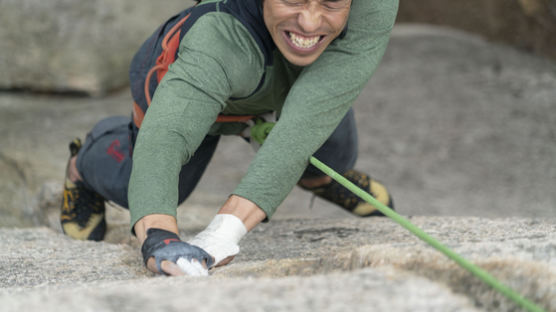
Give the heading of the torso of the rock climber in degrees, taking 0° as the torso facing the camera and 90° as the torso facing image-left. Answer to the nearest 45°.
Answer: approximately 0°
